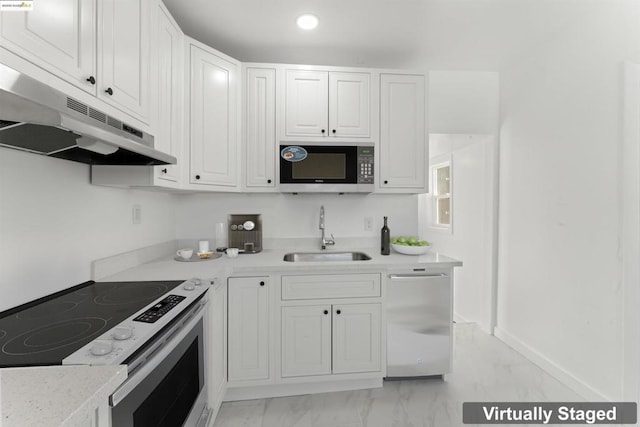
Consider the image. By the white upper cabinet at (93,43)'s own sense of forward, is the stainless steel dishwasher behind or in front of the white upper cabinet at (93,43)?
in front

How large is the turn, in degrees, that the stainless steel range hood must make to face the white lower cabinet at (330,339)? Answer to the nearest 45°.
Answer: approximately 45° to its left

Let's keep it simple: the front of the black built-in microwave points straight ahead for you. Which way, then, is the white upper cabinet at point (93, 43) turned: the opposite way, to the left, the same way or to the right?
to the left

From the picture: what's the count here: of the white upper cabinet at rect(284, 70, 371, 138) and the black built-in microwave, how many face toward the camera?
2

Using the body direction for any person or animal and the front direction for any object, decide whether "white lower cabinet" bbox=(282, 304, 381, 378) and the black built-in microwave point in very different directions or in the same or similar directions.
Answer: same or similar directions

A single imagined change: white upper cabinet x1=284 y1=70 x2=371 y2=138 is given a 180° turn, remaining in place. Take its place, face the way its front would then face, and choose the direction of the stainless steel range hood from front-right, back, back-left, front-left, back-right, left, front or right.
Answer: back-left

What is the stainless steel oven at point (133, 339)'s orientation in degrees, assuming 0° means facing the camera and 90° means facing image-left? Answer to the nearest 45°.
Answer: approximately 315°

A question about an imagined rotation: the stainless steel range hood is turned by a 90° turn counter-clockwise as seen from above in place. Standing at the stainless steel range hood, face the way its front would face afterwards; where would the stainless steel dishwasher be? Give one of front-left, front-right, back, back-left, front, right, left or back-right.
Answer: front-right

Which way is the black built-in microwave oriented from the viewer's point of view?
toward the camera

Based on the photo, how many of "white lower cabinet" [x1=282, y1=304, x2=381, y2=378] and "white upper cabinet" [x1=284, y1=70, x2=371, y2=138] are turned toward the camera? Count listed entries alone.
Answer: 2

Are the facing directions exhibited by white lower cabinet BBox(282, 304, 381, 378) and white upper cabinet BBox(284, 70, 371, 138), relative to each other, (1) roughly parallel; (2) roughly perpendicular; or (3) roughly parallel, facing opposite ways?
roughly parallel

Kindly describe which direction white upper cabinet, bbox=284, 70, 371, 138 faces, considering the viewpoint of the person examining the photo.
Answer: facing the viewer

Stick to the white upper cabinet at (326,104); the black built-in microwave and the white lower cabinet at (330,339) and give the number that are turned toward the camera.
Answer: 3

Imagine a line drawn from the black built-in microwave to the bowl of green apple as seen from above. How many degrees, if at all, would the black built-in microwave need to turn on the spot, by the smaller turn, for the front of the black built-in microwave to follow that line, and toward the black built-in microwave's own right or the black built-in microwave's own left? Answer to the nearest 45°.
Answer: approximately 90° to the black built-in microwave's own left
